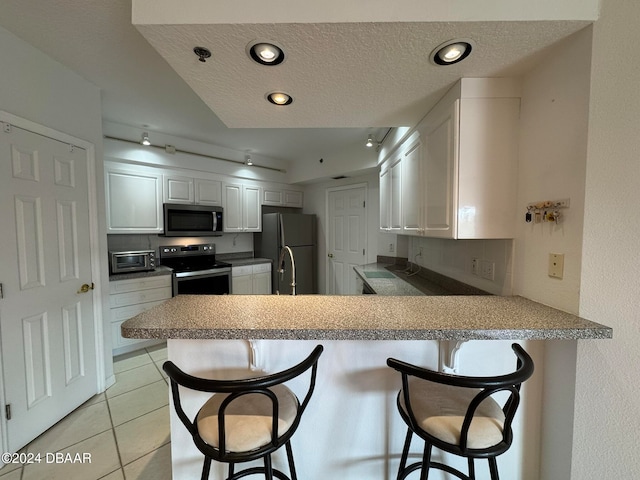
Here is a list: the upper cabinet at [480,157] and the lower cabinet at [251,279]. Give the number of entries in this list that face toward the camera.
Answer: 1

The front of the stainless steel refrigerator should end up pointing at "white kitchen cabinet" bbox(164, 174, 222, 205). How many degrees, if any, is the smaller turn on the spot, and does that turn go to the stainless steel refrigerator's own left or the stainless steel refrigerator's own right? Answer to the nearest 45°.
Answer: approximately 135° to the stainless steel refrigerator's own right

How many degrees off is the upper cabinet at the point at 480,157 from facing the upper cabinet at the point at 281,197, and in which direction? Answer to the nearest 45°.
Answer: approximately 45° to its right

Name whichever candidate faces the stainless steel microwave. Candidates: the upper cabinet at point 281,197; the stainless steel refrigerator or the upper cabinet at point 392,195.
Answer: the upper cabinet at point 392,195

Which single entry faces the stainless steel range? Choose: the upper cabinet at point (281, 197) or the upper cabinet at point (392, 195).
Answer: the upper cabinet at point (392, 195)

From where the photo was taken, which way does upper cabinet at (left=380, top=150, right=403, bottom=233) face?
to the viewer's left

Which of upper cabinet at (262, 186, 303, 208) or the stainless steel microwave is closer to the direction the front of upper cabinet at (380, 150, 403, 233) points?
the stainless steel microwave

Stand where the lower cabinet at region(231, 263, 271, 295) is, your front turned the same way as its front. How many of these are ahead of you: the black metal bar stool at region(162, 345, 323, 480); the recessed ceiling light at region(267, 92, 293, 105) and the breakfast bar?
3

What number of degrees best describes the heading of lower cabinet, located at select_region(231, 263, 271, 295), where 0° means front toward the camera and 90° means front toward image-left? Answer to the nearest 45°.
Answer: approximately 0°

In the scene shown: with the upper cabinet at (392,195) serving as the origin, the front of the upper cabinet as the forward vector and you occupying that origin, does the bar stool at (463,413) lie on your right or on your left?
on your left

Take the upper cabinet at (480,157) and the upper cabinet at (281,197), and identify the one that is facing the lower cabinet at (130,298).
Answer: the upper cabinet at (480,157)

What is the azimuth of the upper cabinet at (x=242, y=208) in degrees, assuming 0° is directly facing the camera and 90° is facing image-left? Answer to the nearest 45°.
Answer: approximately 0°

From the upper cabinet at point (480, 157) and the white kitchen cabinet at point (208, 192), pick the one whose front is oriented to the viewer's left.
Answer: the upper cabinet
